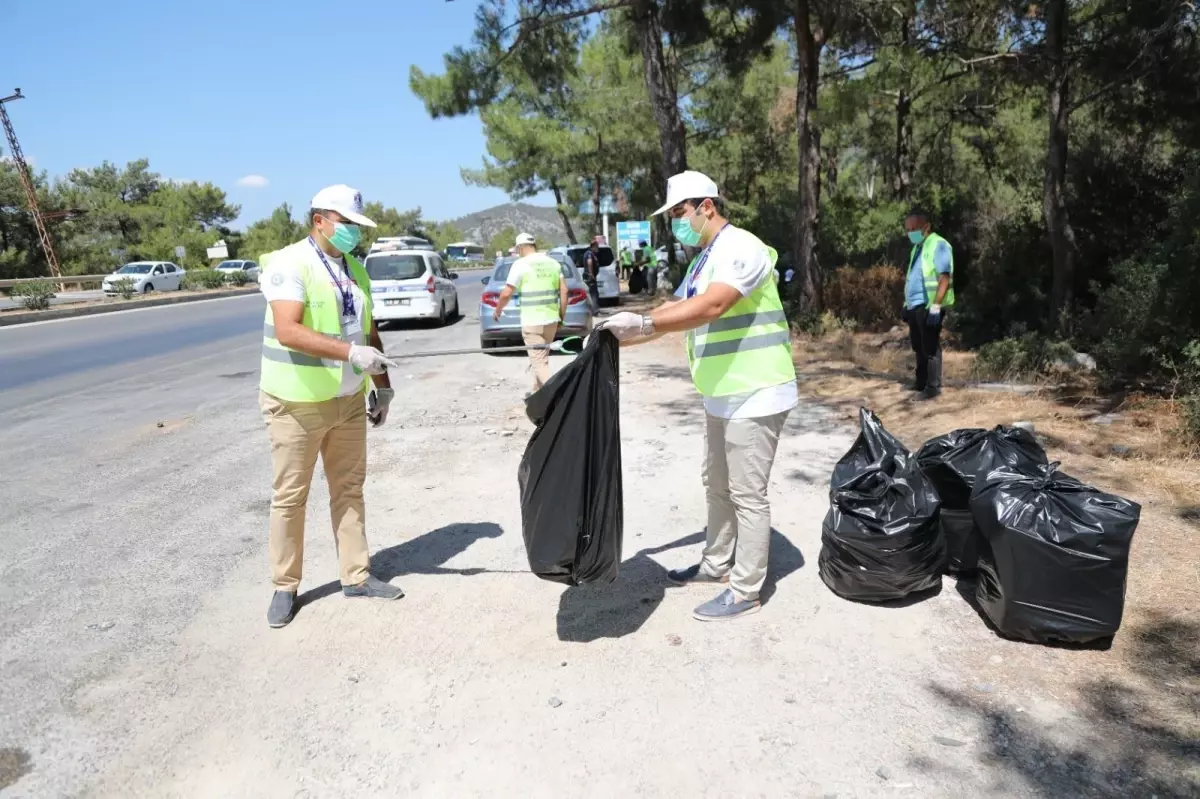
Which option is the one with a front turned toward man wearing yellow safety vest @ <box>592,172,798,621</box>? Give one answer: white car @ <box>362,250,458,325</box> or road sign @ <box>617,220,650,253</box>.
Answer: the road sign

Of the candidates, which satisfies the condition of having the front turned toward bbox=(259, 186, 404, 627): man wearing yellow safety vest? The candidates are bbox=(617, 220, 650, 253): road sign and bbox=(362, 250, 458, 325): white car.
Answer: the road sign

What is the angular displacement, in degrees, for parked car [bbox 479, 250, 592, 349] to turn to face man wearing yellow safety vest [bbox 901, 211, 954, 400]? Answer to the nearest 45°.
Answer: approximately 135° to its right

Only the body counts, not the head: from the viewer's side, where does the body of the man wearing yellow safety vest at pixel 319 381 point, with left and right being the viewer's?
facing the viewer and to the right of the viewer

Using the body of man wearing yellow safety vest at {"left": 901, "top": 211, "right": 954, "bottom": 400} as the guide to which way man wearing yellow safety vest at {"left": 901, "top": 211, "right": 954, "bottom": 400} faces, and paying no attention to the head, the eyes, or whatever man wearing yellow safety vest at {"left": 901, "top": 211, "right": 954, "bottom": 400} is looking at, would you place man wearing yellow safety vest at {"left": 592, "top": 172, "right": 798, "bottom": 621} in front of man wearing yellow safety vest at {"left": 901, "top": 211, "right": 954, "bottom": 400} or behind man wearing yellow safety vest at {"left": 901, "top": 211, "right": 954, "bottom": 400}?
in front

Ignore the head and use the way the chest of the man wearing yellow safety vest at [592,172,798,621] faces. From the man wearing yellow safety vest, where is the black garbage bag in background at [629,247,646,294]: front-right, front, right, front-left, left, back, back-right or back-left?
right

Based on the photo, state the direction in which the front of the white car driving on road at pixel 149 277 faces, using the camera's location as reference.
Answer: facing the viewer and to the left of the viewer

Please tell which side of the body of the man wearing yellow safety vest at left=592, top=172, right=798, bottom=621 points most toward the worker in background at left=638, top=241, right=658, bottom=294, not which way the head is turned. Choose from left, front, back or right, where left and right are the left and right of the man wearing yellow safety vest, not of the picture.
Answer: right

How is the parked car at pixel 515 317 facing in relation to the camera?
away from the camera

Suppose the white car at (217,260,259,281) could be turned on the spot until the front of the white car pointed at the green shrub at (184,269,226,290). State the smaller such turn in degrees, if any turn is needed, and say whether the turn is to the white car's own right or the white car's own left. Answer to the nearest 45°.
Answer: approximately 45° to the white car's own left

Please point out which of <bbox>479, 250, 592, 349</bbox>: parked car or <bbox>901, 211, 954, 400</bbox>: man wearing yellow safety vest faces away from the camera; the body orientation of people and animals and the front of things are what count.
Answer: the parked car

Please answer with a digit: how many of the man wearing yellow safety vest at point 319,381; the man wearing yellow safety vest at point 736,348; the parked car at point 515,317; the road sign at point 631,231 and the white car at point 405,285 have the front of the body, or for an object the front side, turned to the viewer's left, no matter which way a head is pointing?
1

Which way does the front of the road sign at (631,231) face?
toward the camera

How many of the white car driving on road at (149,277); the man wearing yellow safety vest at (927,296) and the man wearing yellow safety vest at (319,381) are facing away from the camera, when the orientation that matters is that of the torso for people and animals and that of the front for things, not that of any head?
0

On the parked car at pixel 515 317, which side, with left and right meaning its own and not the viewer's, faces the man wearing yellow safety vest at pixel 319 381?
back
